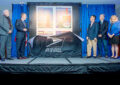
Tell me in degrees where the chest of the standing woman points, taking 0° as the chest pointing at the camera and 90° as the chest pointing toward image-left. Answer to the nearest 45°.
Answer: approximately 45°

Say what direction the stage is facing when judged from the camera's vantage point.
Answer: facing the viewer
